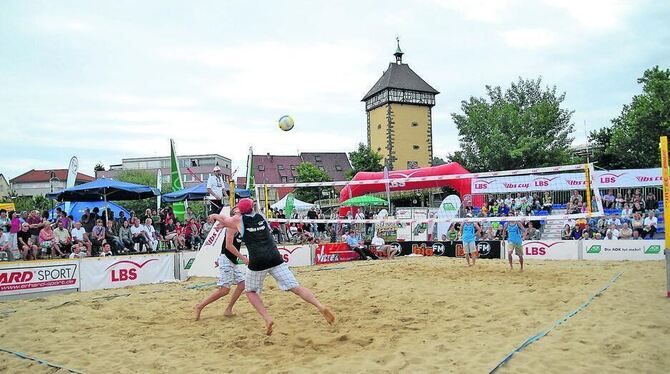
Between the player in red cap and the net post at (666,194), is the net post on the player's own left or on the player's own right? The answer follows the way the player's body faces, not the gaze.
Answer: on the player's own right

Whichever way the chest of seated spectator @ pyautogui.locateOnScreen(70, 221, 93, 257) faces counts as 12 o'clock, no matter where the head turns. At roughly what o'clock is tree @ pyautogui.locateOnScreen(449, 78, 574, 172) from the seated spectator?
The tree is roughly at 10 o'clock from the seated spectator.

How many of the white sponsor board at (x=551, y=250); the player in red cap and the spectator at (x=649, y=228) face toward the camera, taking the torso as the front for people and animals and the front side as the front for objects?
2

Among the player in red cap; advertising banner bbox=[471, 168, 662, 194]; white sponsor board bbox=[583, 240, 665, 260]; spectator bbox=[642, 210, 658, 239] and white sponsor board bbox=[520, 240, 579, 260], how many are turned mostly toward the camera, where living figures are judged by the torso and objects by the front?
4

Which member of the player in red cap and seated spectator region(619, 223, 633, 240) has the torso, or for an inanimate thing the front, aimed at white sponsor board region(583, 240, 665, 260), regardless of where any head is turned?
the seated spectator

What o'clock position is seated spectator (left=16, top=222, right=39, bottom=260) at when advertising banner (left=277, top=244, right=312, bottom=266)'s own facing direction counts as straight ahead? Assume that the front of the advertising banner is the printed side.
The seated spectator is roughly at 2 o'clock from the advertising banner.

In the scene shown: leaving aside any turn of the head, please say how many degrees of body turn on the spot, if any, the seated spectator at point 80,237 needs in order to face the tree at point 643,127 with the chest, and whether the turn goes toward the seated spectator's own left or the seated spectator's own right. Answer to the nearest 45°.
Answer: approximately 45° to the seated spectator's own left

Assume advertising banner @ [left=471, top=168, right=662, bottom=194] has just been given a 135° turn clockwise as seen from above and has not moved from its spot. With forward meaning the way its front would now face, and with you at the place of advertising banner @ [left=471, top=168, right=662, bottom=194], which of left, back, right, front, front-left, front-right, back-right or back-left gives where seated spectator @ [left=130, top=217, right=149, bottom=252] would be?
left

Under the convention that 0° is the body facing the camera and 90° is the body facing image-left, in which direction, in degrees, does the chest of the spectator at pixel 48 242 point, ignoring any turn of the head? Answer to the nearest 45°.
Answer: approximately 315°

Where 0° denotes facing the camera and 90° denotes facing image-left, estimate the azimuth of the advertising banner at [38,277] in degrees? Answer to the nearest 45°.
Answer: approximately 315°

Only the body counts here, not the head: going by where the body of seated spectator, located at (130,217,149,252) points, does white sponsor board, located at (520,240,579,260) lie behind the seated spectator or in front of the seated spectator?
in front

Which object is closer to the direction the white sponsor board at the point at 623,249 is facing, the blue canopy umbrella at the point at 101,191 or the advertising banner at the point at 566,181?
the blue canopy umbrella
